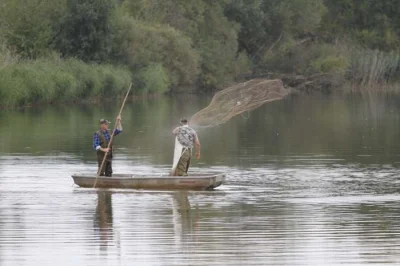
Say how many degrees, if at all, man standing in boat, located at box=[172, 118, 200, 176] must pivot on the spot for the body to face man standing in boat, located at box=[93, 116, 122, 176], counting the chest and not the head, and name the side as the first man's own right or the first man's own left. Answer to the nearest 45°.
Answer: approximately 90° to the first man's own left

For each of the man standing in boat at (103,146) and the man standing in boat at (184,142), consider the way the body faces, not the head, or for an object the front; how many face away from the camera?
1

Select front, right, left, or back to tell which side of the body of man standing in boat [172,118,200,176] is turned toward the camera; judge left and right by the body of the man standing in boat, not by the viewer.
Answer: back

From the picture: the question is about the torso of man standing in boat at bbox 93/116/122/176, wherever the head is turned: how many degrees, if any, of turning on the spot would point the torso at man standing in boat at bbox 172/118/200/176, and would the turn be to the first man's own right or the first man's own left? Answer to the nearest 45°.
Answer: approximately 45° to the first man's own left

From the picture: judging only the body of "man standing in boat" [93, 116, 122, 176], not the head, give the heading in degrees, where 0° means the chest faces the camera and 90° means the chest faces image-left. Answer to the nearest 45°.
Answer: approximately 315°
